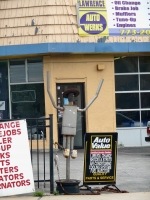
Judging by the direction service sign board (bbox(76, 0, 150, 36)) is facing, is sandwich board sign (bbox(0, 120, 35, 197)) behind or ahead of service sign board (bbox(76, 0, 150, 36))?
ahead

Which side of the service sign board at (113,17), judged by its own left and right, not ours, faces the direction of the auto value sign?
front

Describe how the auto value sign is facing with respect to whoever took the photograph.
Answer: facing the viewer

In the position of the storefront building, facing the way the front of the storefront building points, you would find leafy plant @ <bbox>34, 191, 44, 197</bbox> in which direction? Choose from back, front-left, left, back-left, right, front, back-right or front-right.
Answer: front

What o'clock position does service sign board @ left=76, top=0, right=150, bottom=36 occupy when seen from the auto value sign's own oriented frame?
The service sign board is roughly at 6 o'clock from the auto value sign.

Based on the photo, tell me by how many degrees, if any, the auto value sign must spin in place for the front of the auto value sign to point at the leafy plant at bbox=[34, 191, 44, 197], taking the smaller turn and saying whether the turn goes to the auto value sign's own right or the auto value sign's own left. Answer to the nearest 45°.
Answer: approximately 90° to the auto value sign's own right

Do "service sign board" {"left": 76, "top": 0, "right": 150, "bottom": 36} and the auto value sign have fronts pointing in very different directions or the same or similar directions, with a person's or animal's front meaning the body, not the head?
same or similar directions

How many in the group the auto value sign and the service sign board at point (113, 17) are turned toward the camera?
2

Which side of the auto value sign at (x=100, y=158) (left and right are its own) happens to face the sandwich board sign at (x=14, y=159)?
right

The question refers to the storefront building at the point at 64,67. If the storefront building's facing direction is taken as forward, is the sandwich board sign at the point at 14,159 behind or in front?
in front

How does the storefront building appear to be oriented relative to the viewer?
toward the camera

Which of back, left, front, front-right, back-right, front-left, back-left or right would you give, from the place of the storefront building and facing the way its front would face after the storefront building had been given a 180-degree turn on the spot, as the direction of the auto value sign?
back
